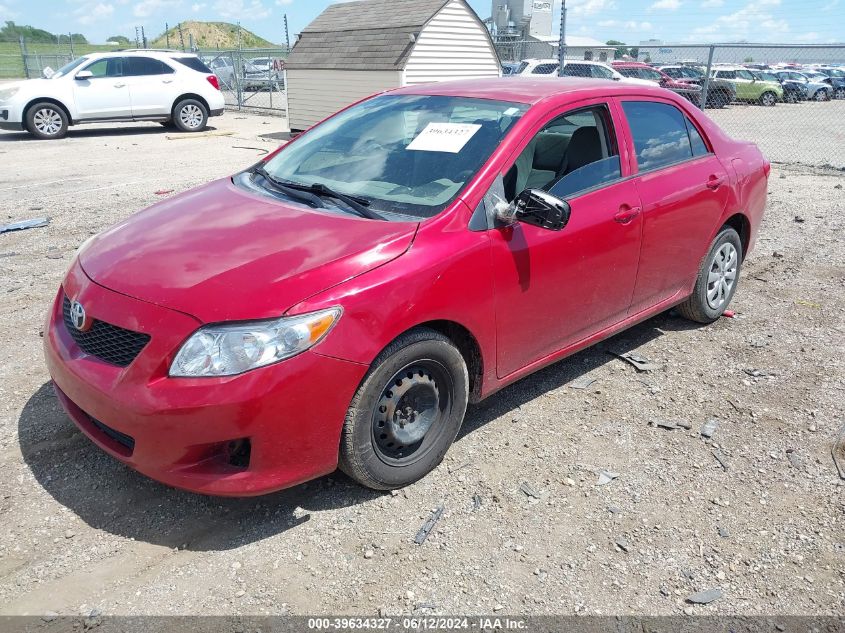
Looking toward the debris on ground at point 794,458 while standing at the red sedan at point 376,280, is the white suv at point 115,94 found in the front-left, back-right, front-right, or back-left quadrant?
back-left

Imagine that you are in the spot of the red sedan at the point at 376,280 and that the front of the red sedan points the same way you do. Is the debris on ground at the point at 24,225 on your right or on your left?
on your right

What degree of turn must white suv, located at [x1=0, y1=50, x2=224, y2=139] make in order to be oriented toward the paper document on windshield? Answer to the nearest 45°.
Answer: approximately 90° to its left

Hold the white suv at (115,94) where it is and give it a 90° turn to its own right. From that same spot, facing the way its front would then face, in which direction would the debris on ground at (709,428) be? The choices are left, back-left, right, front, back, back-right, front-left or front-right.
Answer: back

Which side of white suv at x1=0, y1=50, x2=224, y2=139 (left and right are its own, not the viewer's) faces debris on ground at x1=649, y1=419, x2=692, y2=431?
left

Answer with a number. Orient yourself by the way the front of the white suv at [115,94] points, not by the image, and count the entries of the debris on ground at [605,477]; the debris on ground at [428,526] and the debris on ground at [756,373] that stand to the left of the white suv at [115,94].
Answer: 3

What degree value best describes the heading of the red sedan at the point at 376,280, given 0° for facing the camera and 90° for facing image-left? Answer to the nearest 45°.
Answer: approximately 45°

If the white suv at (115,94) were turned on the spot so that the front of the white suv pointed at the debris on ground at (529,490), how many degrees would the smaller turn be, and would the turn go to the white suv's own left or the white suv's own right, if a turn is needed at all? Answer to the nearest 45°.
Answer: approximately 90° to the white suv's own left

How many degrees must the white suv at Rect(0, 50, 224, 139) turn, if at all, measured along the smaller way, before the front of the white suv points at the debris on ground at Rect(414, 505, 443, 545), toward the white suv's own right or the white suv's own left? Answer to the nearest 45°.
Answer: approximately 90° to the white suv's own left

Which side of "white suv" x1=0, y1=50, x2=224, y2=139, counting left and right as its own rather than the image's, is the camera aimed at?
left

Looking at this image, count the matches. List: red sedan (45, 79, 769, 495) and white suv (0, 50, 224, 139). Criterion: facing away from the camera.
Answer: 0

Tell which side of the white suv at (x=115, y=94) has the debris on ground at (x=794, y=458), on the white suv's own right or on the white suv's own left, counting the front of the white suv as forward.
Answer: on the white suv's own left
